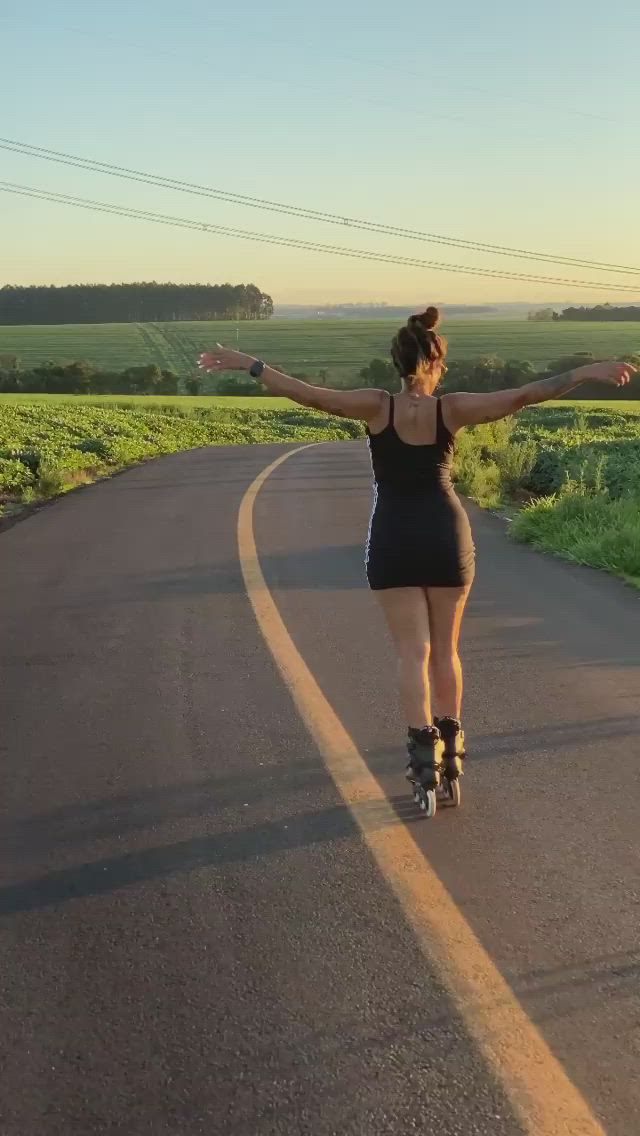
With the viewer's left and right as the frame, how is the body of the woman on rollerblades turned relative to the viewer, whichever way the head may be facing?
facing away from the viewer

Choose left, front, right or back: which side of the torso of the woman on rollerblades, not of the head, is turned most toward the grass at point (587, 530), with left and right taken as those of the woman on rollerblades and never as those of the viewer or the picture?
front
